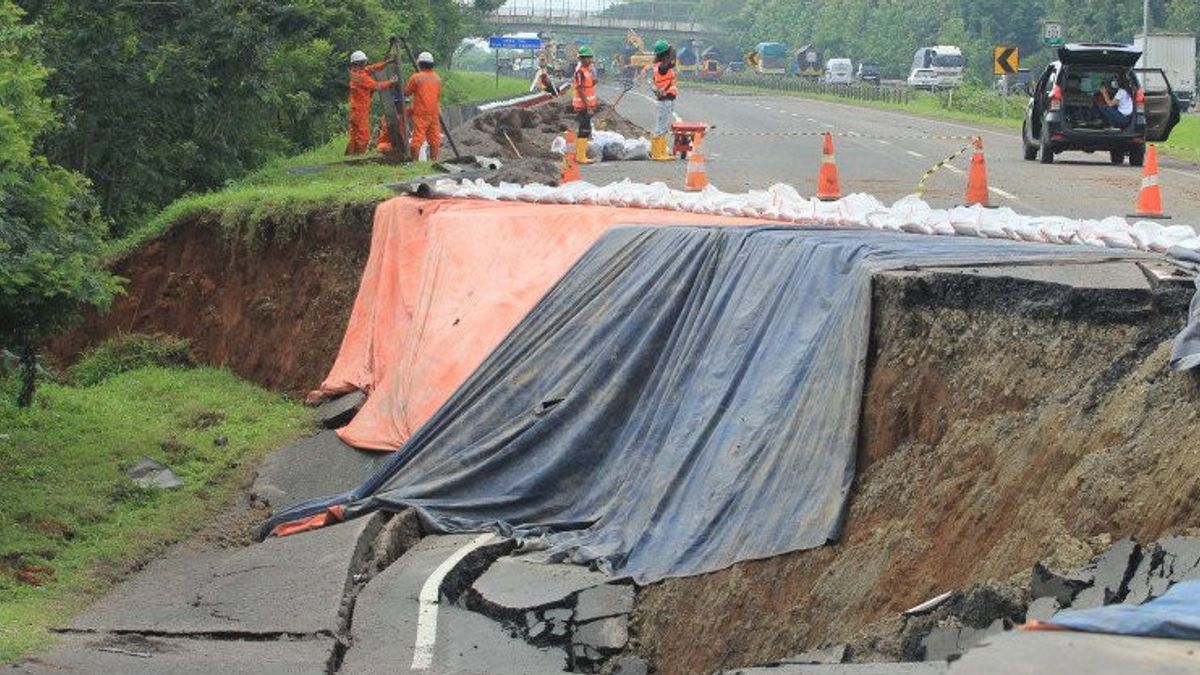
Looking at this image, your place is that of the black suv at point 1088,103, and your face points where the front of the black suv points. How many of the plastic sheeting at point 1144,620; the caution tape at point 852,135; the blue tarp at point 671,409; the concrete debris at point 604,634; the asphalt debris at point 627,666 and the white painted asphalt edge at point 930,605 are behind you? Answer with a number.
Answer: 5

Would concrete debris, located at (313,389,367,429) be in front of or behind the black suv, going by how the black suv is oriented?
behind

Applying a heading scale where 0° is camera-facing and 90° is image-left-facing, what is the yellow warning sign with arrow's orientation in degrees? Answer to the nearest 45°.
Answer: approximately 0°

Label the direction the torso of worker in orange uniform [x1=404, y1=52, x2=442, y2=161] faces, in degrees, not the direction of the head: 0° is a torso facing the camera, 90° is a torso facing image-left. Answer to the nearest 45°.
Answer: approximately 135°

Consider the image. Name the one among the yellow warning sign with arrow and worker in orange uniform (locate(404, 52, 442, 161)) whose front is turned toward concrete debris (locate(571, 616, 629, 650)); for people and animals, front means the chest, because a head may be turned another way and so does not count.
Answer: the yellow warning sign with arrow

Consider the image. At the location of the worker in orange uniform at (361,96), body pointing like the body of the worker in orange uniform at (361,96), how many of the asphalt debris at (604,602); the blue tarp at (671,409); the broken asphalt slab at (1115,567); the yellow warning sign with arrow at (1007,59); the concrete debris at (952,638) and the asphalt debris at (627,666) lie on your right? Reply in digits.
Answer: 5

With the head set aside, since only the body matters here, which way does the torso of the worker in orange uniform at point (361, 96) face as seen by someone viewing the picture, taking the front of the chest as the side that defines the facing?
to the viewer's right

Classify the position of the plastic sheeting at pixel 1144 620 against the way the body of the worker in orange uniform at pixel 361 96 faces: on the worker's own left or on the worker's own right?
on the worker's own right

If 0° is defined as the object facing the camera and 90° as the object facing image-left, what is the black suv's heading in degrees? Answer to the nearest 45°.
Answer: approximately 180°

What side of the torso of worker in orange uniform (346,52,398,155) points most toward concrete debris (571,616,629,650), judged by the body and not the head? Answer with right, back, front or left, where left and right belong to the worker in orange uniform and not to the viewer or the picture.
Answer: right

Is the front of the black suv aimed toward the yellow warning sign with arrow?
yes

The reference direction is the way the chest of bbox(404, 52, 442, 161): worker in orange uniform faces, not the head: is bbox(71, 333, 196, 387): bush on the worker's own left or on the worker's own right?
on the worker's own left

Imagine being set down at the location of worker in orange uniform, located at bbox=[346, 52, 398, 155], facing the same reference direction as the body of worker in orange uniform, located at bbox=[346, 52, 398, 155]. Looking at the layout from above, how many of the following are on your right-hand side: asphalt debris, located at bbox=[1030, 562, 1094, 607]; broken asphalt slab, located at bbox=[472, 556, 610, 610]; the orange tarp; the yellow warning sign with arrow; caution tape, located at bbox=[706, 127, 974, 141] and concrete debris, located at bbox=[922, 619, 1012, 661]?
4

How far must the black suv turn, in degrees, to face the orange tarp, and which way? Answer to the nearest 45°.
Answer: approximately 135° to its left
